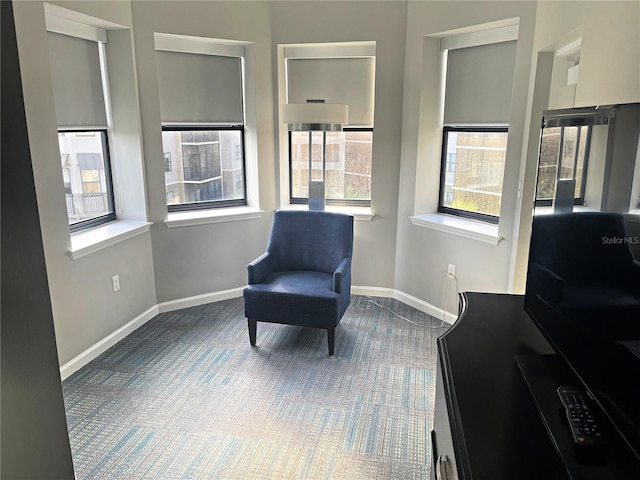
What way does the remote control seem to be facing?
away from the camera

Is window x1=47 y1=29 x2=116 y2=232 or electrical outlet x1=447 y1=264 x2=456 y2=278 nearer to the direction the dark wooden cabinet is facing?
the window

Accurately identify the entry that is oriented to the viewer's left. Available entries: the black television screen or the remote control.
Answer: the black television screen

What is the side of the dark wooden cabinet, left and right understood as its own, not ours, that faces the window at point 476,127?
right

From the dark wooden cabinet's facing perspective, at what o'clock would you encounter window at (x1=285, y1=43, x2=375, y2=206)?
The window is roughly at 2 o'clock from the dark wooden cabinet.

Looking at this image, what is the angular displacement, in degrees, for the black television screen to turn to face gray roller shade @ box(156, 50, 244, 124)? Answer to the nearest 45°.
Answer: approximately 45° to its right

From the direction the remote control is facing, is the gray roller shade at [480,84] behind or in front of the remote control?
in front

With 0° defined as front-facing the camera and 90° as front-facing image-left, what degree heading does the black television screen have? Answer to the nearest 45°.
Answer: approximately 90°

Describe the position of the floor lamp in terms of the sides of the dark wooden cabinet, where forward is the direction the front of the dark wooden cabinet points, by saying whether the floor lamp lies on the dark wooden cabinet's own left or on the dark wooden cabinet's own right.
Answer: on the dark wooden cabinet's own right

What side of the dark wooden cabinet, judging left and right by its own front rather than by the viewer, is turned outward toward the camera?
left

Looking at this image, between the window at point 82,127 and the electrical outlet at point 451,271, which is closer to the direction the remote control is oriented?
the electrical outlet

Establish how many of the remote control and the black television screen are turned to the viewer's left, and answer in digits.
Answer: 1
